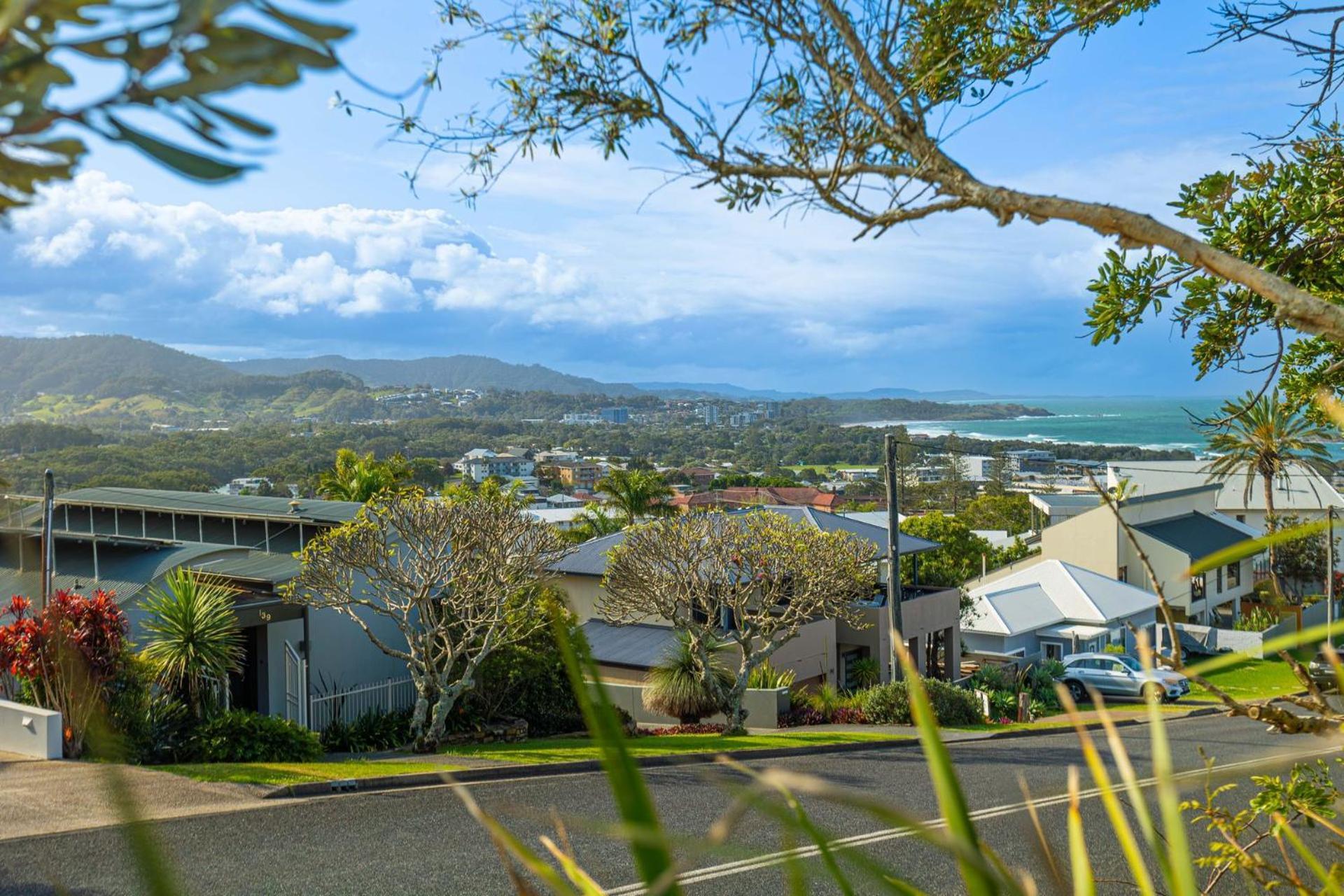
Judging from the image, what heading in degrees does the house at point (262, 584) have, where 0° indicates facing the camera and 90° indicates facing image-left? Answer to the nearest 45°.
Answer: approximately 0°

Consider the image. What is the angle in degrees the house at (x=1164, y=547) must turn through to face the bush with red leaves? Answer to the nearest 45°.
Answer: approximately 45° to its right

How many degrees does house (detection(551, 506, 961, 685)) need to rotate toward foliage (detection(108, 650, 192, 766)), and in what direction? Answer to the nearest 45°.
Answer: approximately 90° to its right

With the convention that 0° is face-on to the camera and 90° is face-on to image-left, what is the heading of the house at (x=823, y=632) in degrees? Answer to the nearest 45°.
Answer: approximately 315°

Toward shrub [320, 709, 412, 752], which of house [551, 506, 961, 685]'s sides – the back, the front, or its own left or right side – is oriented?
right

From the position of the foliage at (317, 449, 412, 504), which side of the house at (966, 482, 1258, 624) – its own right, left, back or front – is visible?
right

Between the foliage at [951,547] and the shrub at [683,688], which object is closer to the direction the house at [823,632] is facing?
the shrub

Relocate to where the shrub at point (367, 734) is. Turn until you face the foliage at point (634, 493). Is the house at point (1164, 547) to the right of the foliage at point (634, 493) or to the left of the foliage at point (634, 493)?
right

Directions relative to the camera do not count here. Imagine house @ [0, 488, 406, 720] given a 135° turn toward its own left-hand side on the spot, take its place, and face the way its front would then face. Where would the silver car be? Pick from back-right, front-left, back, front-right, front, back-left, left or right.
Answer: front-right

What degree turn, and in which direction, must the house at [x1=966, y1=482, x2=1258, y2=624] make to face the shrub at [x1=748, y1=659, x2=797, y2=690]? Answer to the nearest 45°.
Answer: approximately 45° to its right

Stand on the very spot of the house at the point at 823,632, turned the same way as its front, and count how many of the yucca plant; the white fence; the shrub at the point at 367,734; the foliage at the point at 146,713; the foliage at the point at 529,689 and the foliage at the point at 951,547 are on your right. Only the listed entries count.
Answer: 5
